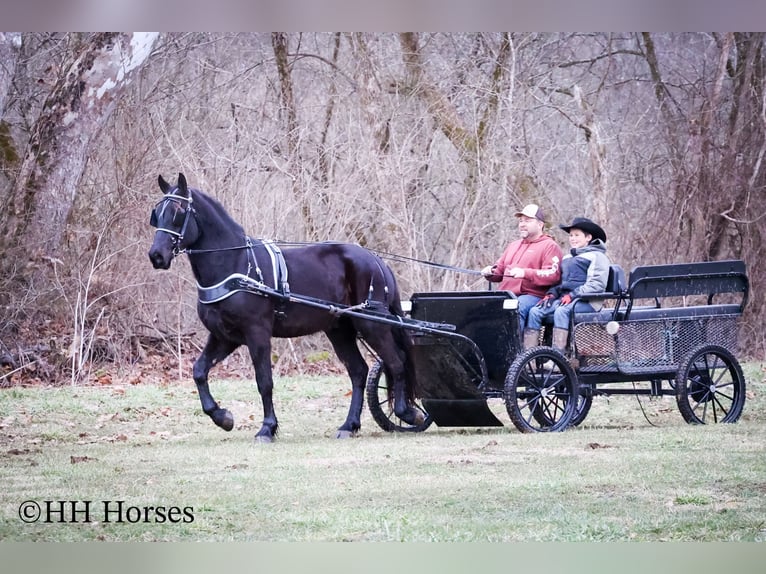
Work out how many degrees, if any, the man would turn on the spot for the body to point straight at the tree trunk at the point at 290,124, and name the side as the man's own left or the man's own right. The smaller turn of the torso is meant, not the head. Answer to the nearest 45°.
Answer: approximately 90° to the man's own right

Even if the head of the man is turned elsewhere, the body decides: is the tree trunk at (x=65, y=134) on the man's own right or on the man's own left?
on the man's own right

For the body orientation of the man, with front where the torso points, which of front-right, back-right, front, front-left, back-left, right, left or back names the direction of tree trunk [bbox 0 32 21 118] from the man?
front-right

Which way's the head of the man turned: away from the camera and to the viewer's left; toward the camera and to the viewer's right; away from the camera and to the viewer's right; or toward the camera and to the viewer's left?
toward the camera and to the viewer's left

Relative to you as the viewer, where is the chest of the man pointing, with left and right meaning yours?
facing the viewer and to the left of the viewer

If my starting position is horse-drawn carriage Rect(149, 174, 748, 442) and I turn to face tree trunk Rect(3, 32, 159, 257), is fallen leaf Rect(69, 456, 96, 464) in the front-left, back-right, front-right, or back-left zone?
front-left

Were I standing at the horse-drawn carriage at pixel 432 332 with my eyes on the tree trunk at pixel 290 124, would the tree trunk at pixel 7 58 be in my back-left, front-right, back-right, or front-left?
front-left

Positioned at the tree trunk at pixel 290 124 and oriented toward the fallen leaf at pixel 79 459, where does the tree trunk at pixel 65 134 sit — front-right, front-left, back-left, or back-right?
front-right

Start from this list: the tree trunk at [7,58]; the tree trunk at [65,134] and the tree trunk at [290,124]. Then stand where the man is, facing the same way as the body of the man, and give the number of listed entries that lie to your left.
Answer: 0

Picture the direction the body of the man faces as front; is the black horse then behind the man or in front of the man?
in front

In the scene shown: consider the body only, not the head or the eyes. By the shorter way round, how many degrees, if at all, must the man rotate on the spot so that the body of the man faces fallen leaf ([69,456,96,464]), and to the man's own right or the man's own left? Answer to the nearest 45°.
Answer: approximately 45° to the man's own right
